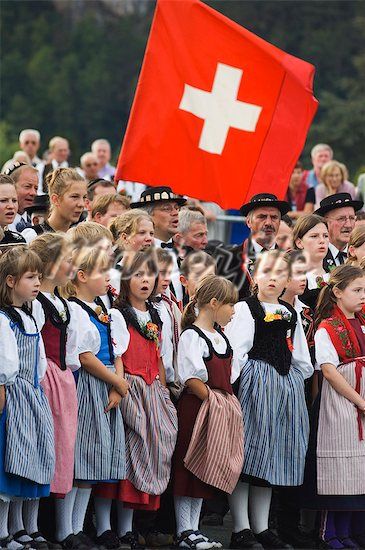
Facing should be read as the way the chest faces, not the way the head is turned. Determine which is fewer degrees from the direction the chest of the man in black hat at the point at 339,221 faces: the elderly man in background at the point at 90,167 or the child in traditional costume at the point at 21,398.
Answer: the child in traditional costume

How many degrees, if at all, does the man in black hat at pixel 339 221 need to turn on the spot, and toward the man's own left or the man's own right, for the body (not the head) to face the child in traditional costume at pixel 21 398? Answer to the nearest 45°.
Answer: approximately 90° to the man's own right

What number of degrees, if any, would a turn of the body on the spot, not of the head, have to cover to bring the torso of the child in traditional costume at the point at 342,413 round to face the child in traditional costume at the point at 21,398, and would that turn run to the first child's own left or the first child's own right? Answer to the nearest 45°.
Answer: approximately 90° to the first child's own right

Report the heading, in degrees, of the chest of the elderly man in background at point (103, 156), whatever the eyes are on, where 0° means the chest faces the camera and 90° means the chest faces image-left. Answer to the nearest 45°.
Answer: approximately 0°

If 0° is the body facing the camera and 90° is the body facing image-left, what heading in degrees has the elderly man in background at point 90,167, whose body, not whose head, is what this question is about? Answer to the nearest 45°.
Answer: approximately 315°

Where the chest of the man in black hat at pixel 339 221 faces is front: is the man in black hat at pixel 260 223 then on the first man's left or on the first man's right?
on the first man's right
